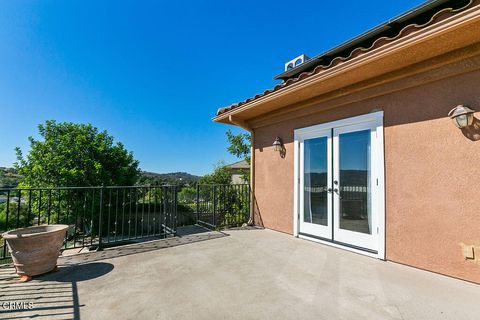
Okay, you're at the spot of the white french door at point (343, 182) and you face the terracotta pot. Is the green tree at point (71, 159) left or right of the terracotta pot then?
right

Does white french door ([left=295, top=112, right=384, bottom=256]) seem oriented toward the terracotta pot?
yes

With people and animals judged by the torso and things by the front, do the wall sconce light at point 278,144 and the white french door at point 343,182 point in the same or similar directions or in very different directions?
same or similar directions

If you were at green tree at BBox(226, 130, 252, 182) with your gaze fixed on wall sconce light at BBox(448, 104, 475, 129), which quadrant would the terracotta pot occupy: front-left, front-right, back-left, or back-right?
front-right

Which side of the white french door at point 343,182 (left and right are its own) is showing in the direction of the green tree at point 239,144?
right

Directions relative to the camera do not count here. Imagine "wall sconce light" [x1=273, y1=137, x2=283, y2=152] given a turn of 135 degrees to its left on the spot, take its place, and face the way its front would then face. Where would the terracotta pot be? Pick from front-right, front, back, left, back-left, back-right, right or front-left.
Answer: back-right

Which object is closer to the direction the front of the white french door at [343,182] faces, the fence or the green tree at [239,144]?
the fence

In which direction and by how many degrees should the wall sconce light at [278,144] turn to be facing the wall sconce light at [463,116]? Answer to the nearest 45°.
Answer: approximately 90° to its left

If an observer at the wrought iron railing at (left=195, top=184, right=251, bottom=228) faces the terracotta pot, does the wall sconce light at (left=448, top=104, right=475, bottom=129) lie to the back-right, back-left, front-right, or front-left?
front-left

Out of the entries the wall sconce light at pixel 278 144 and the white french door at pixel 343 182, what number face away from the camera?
0

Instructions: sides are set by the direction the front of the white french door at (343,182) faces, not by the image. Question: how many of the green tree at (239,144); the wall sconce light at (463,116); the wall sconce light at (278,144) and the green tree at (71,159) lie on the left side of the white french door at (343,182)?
1

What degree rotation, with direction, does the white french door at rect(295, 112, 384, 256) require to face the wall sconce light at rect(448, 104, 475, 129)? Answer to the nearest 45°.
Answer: approximately 90° to its left

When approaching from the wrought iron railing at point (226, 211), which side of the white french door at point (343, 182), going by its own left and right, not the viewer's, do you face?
right

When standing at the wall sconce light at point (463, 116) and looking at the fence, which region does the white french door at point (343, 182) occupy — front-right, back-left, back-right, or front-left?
front-right

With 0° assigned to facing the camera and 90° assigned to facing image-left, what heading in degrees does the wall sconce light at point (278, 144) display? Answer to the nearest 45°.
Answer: approximately 45°

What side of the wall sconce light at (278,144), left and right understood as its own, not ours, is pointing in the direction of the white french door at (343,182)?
left

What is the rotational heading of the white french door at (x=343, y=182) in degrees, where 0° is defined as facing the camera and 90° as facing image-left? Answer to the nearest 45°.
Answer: approximately 45°
